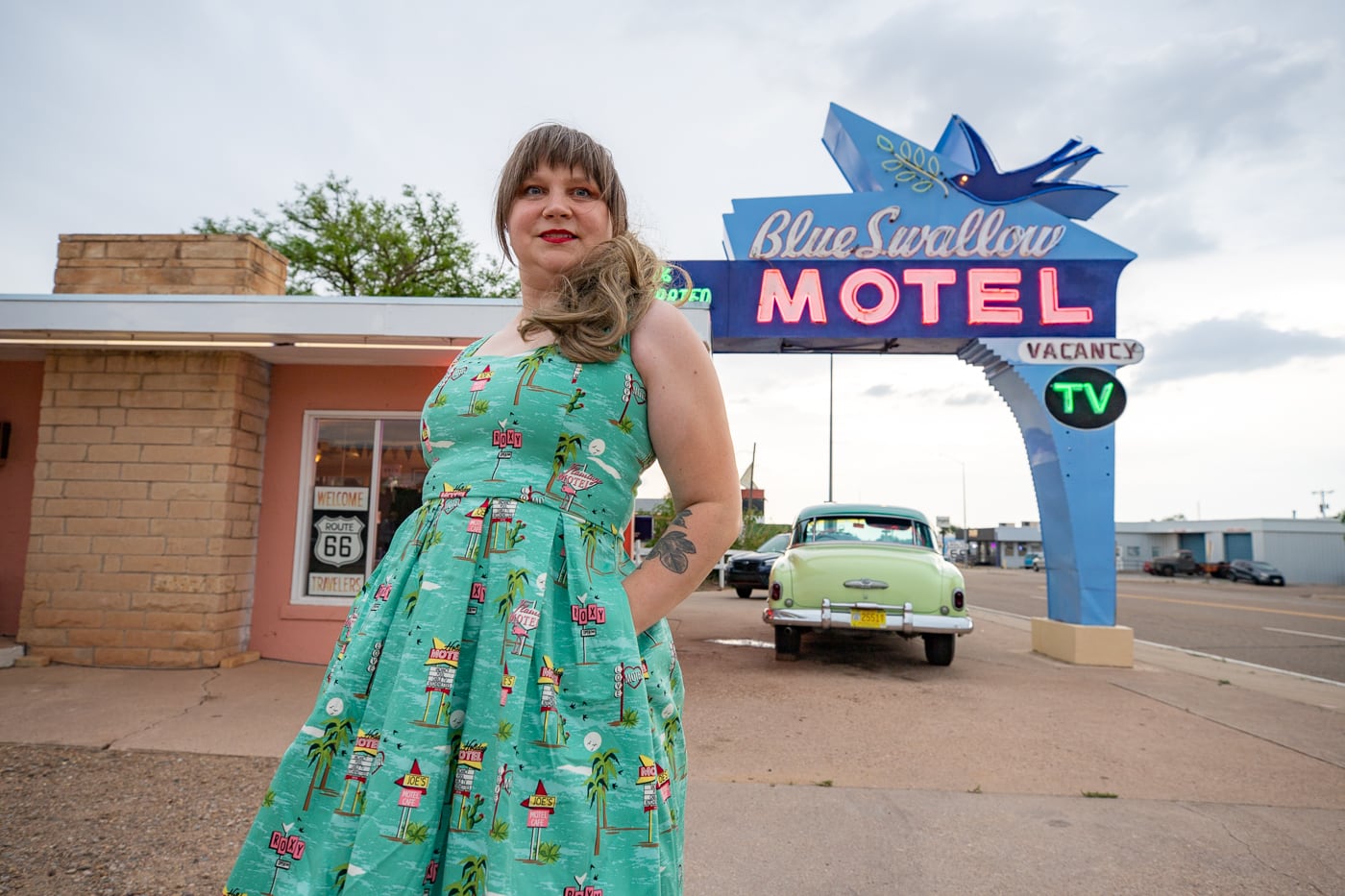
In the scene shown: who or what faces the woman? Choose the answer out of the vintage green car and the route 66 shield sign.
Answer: the route 66 shield sign

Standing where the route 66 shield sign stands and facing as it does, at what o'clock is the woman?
The woman is roughly at 12 o'clock from the route 66 shield sign.

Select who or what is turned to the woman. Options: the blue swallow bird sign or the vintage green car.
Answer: the blue swallow bird sign

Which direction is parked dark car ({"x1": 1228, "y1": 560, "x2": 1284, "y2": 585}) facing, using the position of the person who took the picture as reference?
facing the viewer and to the right of the viewer

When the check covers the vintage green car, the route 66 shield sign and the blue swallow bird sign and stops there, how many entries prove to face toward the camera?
2

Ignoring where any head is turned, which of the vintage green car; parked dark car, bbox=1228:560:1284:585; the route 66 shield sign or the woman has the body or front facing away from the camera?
the vintage green car

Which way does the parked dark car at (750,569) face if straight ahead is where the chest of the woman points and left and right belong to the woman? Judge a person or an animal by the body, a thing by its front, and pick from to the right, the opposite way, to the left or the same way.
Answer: the same way

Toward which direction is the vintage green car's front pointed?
away from the camera

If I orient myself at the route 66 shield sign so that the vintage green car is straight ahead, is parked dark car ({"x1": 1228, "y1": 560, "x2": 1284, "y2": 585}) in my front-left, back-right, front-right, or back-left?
front-left

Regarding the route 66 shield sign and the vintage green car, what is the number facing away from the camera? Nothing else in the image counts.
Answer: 1

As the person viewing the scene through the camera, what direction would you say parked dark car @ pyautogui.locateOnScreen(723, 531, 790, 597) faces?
facing the viewer and to the left of the viewer

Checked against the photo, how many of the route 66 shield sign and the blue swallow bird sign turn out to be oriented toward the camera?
2

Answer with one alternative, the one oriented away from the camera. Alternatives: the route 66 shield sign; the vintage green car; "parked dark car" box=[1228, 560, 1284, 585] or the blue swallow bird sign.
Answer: the vintage green car

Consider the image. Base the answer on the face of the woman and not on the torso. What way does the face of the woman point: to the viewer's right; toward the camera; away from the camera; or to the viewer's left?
toward the camera

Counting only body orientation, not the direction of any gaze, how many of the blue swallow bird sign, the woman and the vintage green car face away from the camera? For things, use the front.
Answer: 1

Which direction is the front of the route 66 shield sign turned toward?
toward the camera
